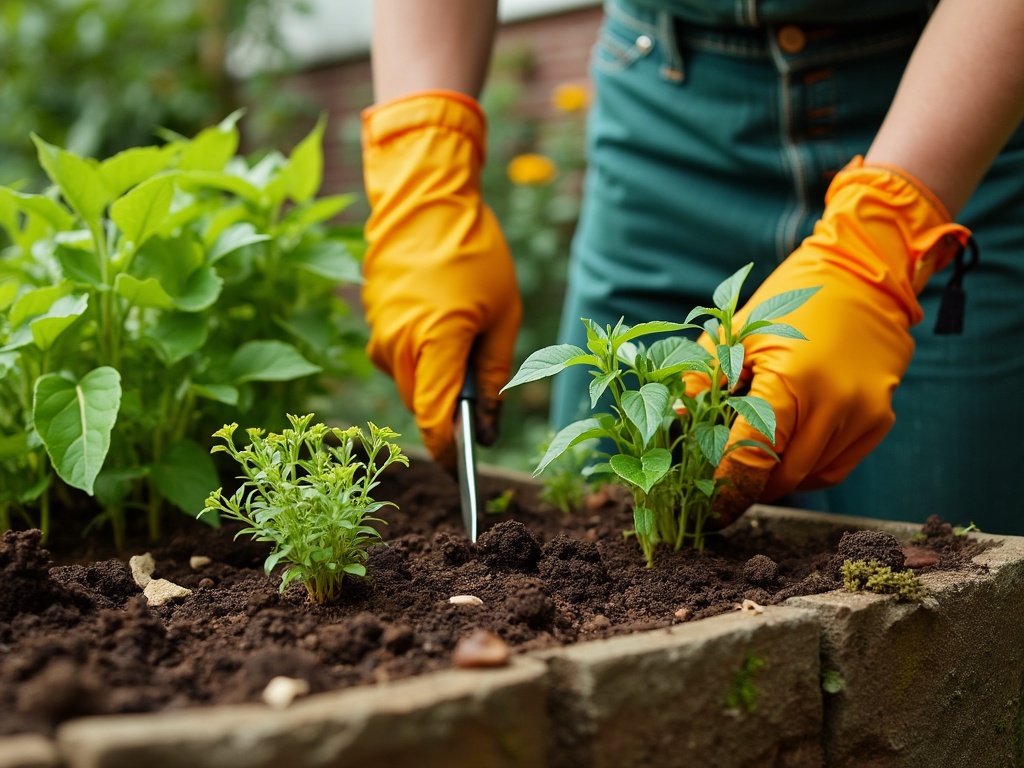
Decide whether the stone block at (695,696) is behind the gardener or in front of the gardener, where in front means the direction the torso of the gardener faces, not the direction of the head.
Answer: in front

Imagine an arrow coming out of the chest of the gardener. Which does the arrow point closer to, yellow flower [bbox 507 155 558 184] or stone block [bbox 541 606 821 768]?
the stone block

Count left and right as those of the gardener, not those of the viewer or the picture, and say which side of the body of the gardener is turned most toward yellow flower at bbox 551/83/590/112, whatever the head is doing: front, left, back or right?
back

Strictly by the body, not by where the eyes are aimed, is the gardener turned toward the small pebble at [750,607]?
yes

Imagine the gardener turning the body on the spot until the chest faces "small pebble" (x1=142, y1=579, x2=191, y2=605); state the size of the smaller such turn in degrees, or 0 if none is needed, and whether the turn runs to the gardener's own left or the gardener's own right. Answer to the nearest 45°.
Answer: approximately 45° to the gardener's own right

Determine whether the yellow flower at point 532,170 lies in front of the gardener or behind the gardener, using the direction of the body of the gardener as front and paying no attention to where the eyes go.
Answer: behind

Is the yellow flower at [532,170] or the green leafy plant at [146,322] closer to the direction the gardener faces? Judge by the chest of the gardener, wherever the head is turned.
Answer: the green leafy plant

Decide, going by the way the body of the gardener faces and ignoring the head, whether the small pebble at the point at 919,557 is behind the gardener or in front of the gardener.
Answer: in front

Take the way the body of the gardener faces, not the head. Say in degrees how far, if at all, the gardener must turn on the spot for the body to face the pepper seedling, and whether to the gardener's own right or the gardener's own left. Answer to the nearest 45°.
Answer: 0° — they already face it

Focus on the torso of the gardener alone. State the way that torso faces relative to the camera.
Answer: toward the camera

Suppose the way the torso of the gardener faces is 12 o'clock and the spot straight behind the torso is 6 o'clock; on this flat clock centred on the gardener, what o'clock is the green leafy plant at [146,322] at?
The green leafy plant is roughly at 2 o'clock from the gardener.
